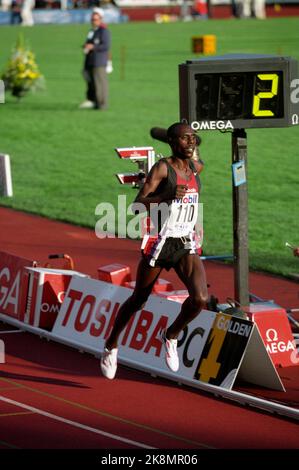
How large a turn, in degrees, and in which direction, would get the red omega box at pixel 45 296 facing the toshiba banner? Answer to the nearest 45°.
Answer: approximately 45° to its left

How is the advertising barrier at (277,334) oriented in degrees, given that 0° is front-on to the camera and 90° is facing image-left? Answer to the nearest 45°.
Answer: approximately 0°

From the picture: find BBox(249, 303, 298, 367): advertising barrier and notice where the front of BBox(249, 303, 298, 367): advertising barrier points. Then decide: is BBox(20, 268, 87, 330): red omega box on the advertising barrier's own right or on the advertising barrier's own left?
on the advertising barrier's own right

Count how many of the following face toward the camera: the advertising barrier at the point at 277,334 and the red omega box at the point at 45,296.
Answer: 2

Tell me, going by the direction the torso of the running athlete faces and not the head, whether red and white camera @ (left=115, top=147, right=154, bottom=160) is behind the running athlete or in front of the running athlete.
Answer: behind

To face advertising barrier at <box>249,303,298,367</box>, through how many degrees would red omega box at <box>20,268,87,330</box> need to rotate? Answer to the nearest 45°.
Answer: approximately 45° to its left
